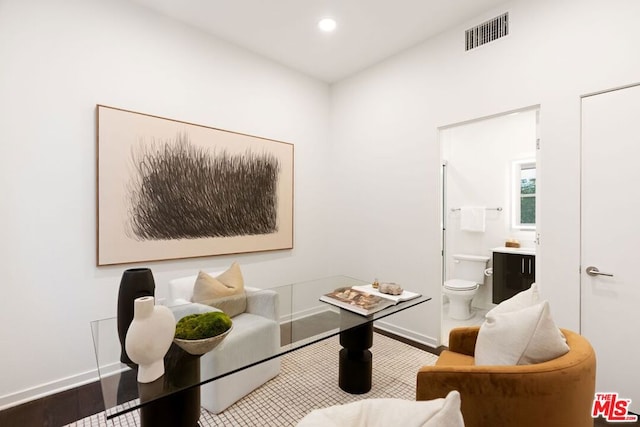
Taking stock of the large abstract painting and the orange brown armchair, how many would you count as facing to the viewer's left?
1

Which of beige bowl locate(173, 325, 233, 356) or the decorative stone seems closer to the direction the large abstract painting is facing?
the decorative stone

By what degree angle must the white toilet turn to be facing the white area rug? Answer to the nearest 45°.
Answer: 0° — it already faces it

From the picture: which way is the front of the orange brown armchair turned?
to the viewer's left

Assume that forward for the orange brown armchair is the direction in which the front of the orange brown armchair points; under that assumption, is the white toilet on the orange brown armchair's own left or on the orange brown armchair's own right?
on the orange brown armchair's own right

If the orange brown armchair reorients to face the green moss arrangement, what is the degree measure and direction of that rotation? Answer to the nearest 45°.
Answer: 0° — it already faces it

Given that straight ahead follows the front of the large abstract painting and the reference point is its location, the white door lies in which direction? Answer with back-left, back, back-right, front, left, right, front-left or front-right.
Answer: front

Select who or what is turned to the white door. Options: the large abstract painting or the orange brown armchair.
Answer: the large abstract painting

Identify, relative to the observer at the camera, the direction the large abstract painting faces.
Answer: facing the viewer and to the right of the viewer

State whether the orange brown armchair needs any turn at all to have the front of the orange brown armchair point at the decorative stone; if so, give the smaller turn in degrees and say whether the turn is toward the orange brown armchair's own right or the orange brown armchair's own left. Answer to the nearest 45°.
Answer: approximately 45° to the orange brown armchair's own right

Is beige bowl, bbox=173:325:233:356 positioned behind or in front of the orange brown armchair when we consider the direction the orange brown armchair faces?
in front

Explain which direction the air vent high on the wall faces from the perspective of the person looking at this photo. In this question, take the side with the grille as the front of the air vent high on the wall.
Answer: facing the viewer and to the left of the viewer
